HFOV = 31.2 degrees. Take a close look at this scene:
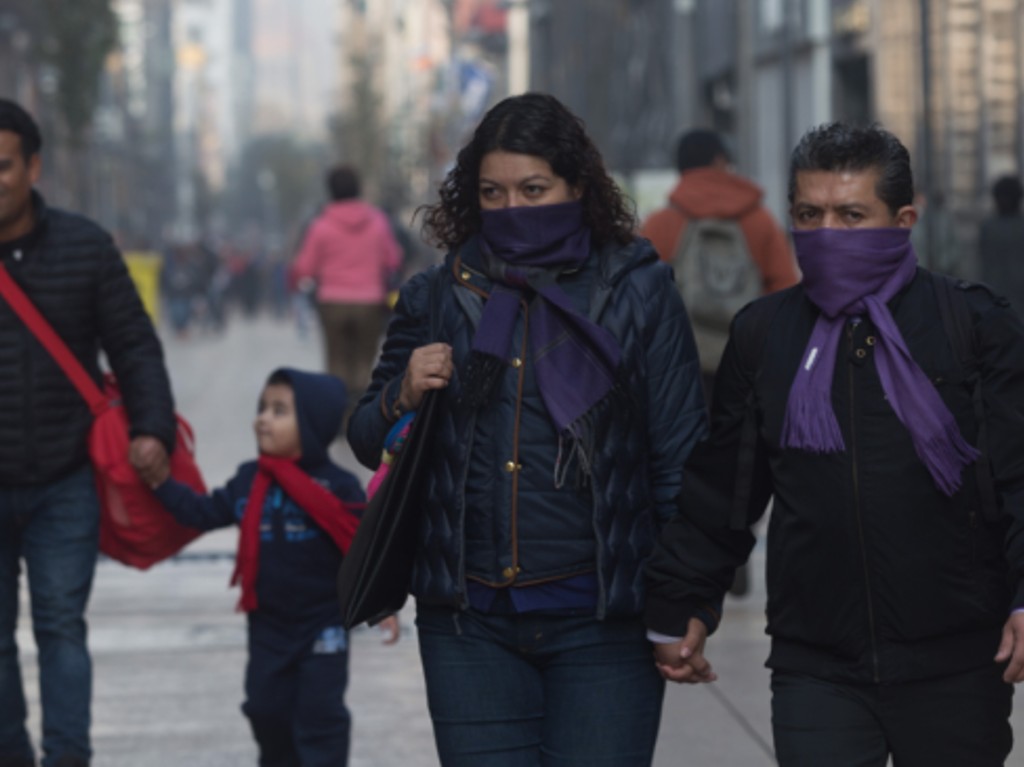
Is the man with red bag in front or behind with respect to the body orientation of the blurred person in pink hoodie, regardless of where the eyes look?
behind

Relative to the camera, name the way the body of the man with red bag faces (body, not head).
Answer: toward the camera

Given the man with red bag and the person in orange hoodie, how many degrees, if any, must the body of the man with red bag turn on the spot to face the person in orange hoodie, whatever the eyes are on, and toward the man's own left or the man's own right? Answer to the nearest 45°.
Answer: approximately 135° to the man's own left

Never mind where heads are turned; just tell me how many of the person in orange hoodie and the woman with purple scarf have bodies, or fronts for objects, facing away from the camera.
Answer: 1

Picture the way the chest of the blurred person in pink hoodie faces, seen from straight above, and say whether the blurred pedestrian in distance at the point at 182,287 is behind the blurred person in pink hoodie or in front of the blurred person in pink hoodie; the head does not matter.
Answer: in front

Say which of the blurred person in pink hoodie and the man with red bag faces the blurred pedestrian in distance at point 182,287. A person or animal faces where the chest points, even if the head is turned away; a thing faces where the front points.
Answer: the blurred person in pink hoodie

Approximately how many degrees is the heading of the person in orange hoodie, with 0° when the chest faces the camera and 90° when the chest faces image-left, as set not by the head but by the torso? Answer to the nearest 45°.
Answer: approximately 180°

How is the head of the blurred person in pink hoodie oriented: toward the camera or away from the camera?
away from the camera

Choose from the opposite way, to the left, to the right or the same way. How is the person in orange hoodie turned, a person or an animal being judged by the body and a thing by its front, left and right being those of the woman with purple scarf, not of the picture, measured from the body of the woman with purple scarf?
the opposite way

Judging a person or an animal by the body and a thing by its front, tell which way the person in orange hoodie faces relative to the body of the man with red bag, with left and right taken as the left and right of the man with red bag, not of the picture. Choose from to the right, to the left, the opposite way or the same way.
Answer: the opposite way

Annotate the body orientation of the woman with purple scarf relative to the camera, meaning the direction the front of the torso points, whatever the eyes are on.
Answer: toward the camera

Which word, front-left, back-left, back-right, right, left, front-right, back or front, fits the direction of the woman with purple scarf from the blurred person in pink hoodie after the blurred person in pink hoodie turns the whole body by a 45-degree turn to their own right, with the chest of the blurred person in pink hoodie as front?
back-right

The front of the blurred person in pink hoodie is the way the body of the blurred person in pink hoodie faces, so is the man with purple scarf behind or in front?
behind

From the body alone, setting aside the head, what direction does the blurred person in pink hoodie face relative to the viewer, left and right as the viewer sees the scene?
facing away from the viewer
